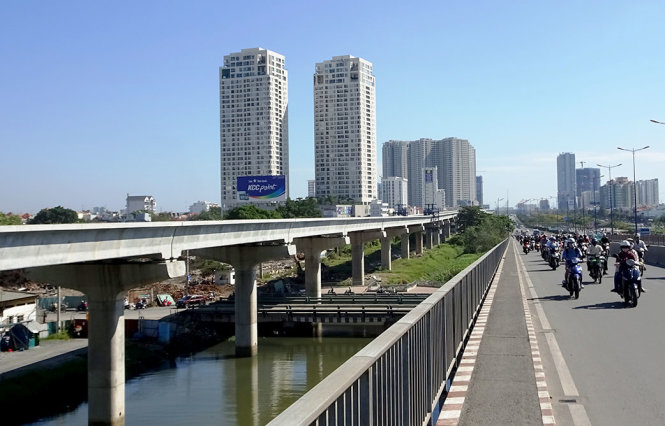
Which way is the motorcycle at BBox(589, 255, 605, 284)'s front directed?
toward the camera

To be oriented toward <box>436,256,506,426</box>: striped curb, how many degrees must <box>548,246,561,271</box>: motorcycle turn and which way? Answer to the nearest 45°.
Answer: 0° — it already faces it

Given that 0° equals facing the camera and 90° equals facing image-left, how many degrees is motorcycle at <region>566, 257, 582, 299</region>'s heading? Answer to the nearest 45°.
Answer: approximately 0°

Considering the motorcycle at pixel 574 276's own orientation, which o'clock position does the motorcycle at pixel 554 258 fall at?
the motorcycle at pixel 554 258 is roughly at 6 o'clock from the motorcycle at pixel 574 276.

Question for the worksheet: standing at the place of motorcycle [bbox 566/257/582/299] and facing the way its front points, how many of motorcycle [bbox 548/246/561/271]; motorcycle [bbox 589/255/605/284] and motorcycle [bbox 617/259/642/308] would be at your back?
2

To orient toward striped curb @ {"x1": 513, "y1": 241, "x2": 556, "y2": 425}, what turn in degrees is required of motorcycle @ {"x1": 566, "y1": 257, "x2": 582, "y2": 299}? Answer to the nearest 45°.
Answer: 0° — it already faces it

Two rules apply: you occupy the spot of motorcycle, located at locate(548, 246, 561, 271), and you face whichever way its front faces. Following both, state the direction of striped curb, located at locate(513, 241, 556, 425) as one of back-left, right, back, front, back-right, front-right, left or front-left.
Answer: front

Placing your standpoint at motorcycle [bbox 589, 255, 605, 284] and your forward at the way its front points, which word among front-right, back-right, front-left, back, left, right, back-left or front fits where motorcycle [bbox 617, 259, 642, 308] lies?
front

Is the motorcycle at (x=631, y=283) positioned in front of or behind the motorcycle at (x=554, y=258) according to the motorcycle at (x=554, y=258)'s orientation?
in front

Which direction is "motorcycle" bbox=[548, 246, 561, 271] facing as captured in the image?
toward the camera

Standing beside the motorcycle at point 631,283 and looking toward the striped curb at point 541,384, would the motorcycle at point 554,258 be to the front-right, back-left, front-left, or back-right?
back-right

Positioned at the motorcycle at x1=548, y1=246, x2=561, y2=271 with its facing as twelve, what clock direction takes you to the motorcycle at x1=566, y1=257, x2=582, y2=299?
the motorcycle at x1=566, y1=257, x2=582, y2=299 is roughly at 12 o'clock from the motorcycle at x1=548, y1=246, x2=561, y2=271.

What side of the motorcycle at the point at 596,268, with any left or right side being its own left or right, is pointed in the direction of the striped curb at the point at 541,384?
front
